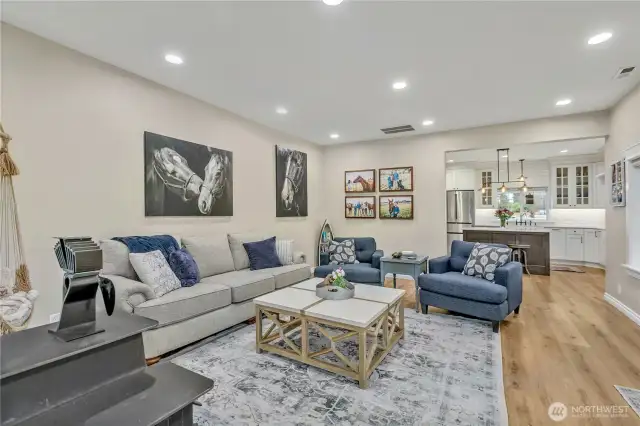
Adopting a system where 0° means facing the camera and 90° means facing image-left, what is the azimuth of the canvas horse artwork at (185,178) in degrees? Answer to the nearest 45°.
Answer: approximately 315°

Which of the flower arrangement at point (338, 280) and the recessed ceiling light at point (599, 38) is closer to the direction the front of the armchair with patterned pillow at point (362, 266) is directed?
the flower arrangement

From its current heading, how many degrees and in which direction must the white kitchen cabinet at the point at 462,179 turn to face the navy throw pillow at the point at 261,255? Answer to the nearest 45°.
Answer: approximately 45° to its right

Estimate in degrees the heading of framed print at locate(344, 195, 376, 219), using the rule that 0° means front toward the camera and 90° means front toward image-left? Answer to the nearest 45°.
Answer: approximately 0°
